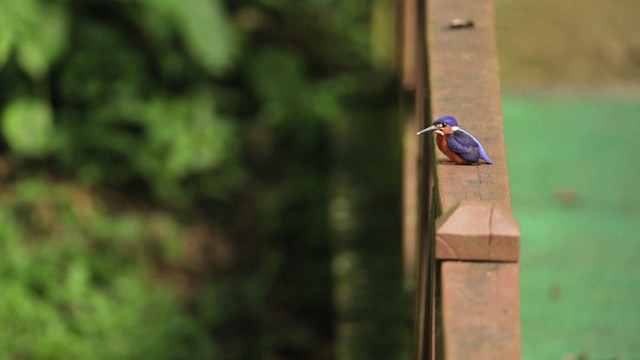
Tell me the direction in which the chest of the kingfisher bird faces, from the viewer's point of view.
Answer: to the viewer's left

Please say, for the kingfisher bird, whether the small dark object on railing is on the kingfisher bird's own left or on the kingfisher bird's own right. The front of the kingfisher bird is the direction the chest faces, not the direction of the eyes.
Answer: on the kingfisher bird's own right
